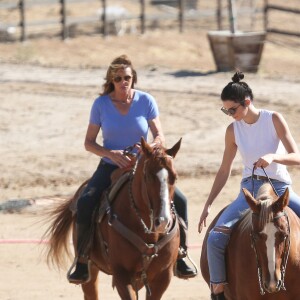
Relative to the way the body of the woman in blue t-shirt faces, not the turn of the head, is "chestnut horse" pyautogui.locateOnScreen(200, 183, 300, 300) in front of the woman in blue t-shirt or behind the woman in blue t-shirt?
in front

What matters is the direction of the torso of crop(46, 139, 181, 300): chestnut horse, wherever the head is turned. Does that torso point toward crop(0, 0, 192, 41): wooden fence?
no

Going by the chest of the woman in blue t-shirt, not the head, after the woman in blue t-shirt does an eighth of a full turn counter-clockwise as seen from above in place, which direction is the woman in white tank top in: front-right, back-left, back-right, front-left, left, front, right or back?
front

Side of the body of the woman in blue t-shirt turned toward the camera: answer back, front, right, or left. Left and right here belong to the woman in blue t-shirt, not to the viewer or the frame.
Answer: front

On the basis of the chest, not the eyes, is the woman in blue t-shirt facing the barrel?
no

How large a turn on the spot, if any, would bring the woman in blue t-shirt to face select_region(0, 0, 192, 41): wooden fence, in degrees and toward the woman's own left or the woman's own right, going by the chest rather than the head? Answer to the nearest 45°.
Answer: approximately 180°

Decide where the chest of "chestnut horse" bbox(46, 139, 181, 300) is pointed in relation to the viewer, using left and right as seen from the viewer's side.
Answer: facing the viewer and to the right of the viewer

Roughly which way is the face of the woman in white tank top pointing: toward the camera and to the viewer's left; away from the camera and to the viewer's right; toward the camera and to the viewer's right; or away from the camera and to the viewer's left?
toward the camera and to the viewer's left
